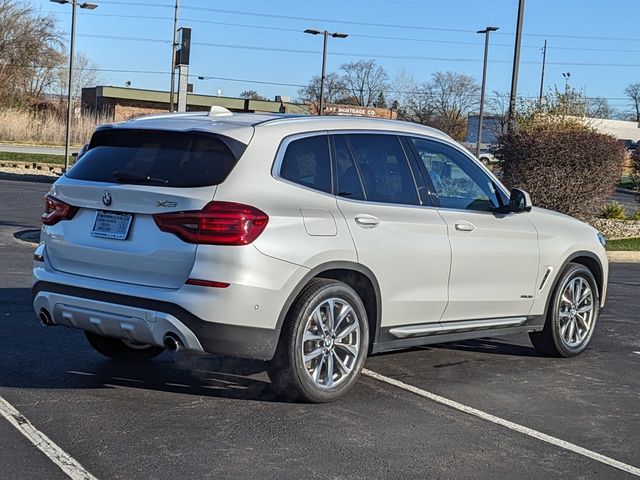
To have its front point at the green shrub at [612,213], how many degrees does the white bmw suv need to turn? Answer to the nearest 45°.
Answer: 0° — it already faces it

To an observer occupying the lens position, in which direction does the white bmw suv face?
facing away from the viewer and to the right of the viewer

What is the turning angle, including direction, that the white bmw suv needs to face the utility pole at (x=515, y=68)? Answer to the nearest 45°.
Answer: approximately 45° to its left
